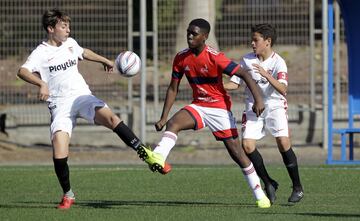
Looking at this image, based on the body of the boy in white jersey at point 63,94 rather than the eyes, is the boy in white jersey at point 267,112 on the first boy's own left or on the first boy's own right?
on the first boy's own left

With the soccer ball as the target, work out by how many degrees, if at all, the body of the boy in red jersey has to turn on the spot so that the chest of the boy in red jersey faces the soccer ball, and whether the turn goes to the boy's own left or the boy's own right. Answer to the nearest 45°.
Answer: approximately 90° to the boy's own right

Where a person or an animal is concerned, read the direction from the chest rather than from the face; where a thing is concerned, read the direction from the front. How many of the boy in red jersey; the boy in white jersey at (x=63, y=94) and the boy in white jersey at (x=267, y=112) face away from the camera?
0

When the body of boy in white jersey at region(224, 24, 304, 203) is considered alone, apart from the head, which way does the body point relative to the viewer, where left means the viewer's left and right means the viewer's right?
facing the viewer and to the left of the viewer

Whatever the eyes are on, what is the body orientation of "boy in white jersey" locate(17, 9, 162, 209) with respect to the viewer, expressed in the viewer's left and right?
facing the viewer and to the right of the viewer

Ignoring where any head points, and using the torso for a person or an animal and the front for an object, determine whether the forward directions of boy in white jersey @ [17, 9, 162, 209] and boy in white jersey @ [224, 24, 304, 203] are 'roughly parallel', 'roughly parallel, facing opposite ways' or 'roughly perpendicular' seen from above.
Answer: roughly perpendicular

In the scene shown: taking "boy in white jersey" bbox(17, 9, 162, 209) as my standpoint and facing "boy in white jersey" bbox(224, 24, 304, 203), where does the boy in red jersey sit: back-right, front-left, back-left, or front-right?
front-right

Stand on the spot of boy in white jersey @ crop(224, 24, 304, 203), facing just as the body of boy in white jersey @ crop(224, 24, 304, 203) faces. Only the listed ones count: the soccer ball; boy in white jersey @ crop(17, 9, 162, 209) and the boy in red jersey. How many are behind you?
0

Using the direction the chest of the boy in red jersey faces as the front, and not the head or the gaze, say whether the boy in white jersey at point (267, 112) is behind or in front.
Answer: behind

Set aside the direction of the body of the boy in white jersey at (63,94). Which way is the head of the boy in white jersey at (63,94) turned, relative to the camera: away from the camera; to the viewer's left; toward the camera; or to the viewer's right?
to the viewer's right

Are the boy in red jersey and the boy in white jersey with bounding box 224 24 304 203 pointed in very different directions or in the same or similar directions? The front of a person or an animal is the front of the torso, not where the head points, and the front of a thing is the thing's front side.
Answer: same or similar directions

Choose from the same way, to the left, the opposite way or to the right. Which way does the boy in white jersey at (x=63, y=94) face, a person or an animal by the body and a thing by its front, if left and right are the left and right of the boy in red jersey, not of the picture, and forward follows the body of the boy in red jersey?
to the left
